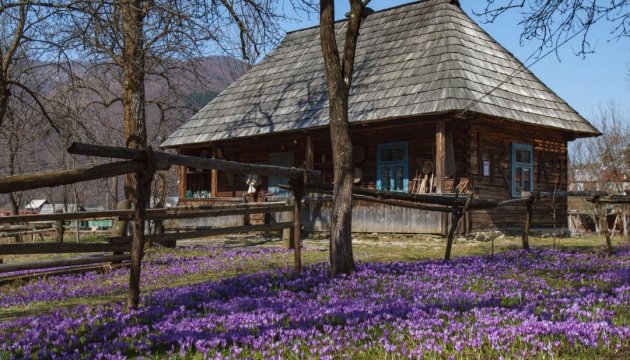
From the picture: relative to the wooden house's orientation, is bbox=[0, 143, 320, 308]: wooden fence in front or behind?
in front
